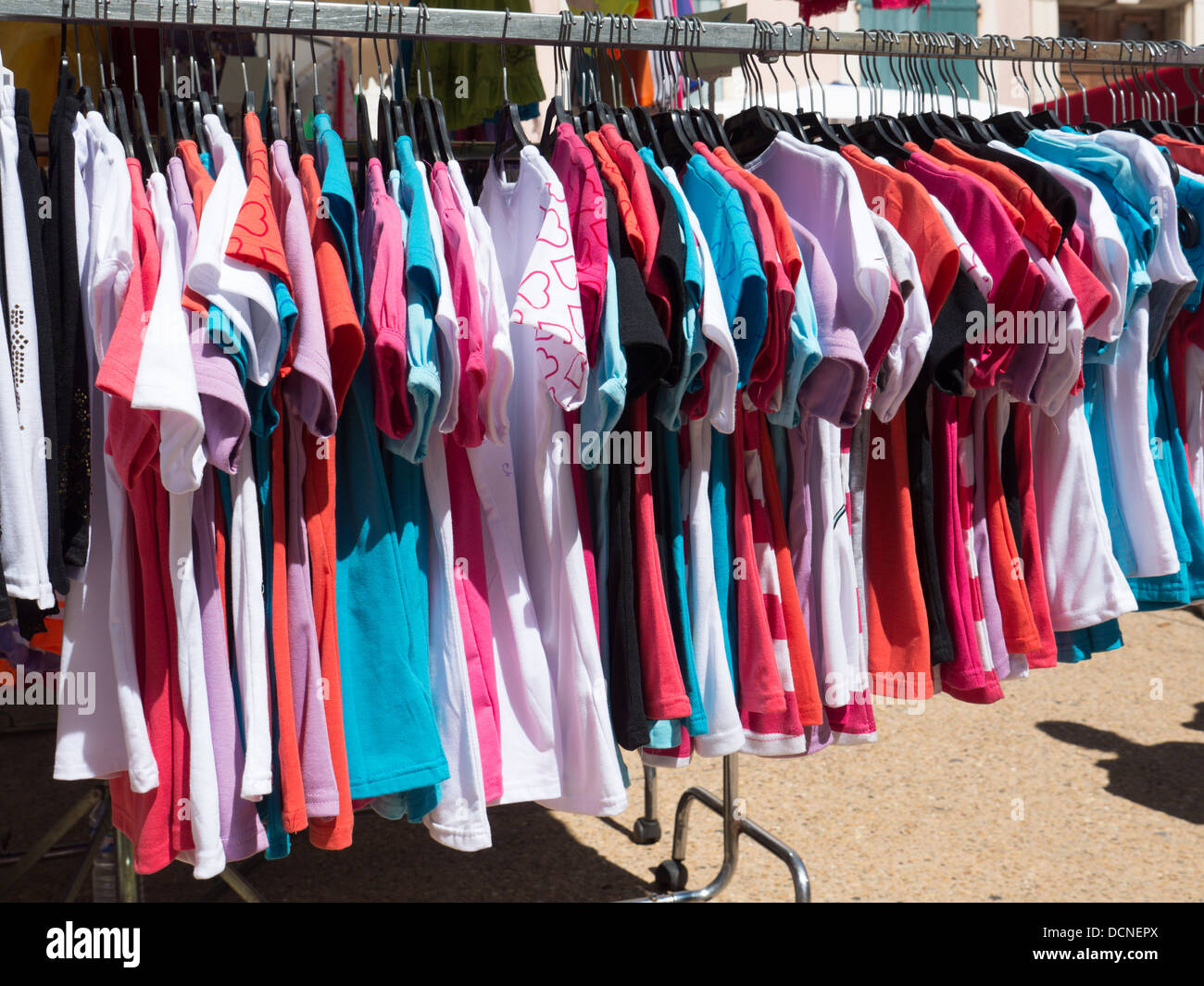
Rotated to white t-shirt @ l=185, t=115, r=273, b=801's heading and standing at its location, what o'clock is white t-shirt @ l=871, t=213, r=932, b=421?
white t-shirt @ l=871, t=213, r=932, b=421 is roughly at 6 o'clock from white t-shirt @ l=185, t=115, r=273, b=801.

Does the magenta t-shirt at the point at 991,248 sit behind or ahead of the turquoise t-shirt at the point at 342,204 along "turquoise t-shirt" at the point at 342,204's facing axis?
behind

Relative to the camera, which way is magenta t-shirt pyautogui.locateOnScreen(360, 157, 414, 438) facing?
to the viewer's left

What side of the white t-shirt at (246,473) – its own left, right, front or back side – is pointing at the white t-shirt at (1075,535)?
back

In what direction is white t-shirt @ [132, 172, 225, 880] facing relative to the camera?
to the viewer's left

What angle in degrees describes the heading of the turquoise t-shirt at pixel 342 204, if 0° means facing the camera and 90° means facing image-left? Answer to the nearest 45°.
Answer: approximately 90°

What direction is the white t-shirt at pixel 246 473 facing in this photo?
to the viewer's left
